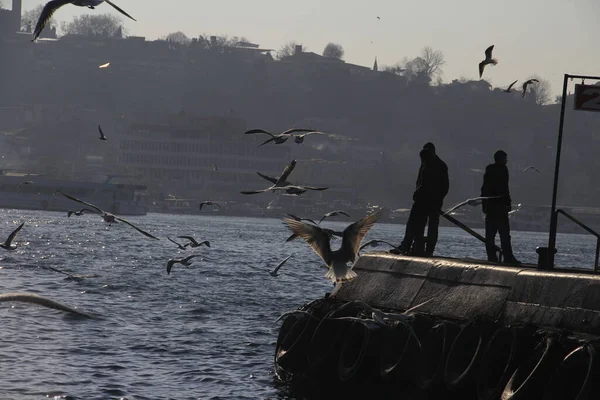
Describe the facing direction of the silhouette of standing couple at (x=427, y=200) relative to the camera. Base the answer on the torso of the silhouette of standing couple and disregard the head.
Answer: to the viewer's left

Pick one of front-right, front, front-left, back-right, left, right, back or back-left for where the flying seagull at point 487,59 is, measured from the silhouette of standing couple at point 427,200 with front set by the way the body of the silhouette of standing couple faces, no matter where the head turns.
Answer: right

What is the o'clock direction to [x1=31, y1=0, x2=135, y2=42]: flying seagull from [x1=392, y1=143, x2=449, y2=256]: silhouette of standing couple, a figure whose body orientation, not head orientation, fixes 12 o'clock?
The flying seagull is roughly at 11 o'clock from the silhouette of standing couple.

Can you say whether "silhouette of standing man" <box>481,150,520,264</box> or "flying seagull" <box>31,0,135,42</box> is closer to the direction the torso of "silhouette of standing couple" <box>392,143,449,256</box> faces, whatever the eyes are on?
the flying seagull
